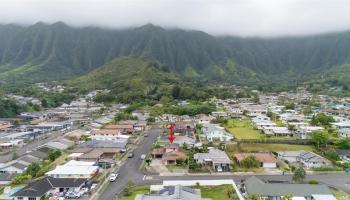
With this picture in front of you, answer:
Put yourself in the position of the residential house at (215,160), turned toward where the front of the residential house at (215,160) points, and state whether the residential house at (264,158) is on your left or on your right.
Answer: on your left

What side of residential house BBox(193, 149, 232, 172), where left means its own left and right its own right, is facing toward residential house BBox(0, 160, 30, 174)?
right

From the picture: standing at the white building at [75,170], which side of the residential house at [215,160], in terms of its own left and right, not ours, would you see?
right

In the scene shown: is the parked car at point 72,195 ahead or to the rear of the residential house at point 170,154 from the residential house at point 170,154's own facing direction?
ahead

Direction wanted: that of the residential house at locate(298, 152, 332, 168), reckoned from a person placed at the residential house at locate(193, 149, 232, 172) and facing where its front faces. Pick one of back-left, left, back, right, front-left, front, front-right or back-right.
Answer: left

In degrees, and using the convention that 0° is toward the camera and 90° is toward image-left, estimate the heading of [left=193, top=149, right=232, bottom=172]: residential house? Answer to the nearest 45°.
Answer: approximately 0°

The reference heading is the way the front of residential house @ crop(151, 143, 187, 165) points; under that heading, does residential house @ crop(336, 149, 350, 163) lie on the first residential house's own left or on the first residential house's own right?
on the first residential house's own left
